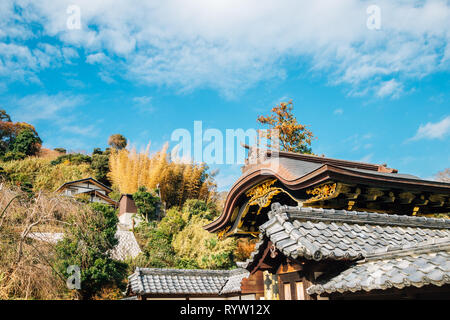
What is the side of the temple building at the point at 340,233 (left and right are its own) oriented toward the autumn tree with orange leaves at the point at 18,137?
right

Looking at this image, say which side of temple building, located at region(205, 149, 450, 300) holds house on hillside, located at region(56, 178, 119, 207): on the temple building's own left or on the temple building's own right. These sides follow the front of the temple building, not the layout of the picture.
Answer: on the temple building's own right

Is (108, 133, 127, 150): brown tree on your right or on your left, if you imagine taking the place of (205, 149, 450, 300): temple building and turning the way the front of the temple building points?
on your right

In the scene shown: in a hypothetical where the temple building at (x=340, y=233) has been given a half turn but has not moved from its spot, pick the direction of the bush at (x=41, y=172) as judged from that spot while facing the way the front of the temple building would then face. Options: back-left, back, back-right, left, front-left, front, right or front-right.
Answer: left

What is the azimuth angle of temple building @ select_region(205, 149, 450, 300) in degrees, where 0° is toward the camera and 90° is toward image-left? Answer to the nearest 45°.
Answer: approximately 45°

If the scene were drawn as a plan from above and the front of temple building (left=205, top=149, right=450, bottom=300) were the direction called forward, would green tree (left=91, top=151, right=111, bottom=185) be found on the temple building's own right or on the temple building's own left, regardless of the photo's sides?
on the temple building's own right
